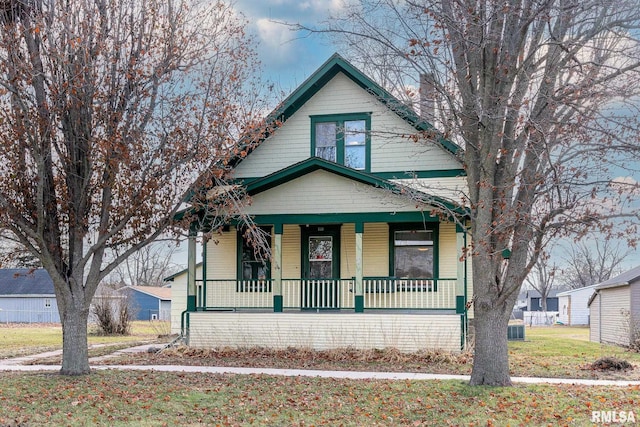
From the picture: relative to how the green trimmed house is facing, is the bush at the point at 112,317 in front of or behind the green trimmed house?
behind

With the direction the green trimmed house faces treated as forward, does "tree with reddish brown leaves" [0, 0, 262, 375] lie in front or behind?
in front

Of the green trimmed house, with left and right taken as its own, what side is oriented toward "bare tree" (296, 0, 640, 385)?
front

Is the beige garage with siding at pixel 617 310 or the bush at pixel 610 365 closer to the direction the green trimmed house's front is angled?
the bush

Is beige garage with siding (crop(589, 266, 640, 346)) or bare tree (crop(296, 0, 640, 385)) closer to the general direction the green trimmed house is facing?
the bare tree

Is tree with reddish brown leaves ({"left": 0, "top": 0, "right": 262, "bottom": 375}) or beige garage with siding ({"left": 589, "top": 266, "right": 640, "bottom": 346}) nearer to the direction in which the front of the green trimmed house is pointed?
the tree with reddish brown leaves

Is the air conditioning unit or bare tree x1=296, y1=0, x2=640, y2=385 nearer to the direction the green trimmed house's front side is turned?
the bare tree

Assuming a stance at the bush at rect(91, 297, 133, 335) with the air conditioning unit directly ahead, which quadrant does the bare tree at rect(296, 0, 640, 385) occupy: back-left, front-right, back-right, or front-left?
front-right

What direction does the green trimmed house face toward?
toward the camera
